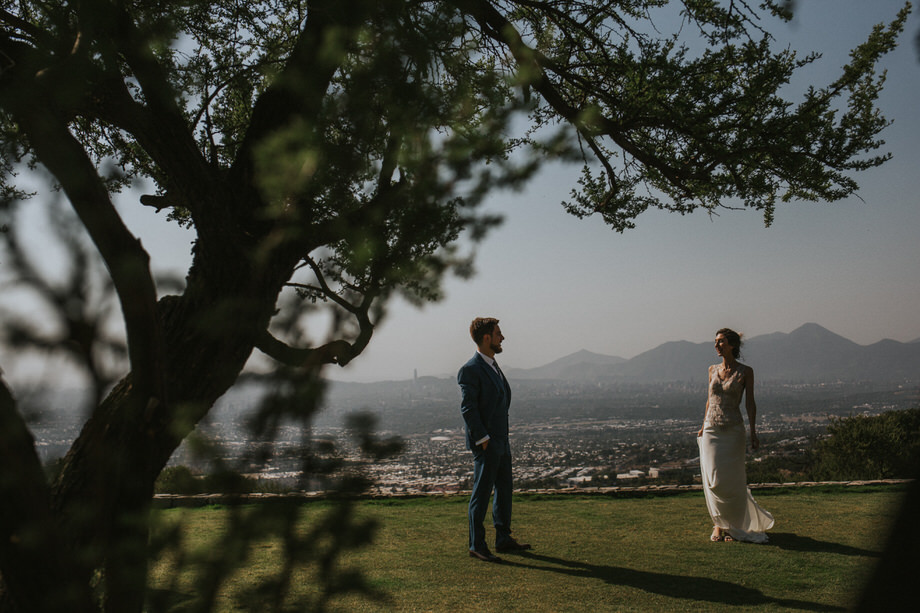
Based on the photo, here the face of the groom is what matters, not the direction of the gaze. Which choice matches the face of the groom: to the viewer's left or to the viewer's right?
to the viewer's right

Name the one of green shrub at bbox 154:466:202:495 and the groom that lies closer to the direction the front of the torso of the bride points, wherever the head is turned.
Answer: the groom

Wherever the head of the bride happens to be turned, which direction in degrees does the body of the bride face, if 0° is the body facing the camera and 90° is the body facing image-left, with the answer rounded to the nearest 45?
approximately 45°

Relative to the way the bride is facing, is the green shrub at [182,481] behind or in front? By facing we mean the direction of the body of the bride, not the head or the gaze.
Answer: in front
